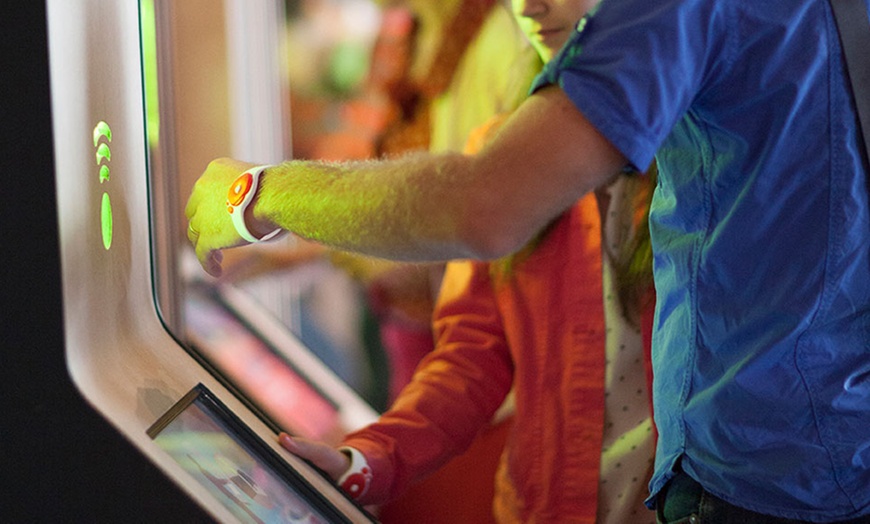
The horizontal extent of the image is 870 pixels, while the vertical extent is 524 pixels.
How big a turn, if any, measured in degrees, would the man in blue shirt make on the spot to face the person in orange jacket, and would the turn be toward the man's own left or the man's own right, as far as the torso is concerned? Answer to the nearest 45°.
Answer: approximately 45° to the man's own right

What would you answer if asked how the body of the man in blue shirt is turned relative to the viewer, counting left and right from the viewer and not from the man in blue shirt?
facing away from the viewer and to the left of the viewer

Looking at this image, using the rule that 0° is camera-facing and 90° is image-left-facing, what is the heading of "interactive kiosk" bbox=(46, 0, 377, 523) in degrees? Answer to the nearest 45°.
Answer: approximately 270°
